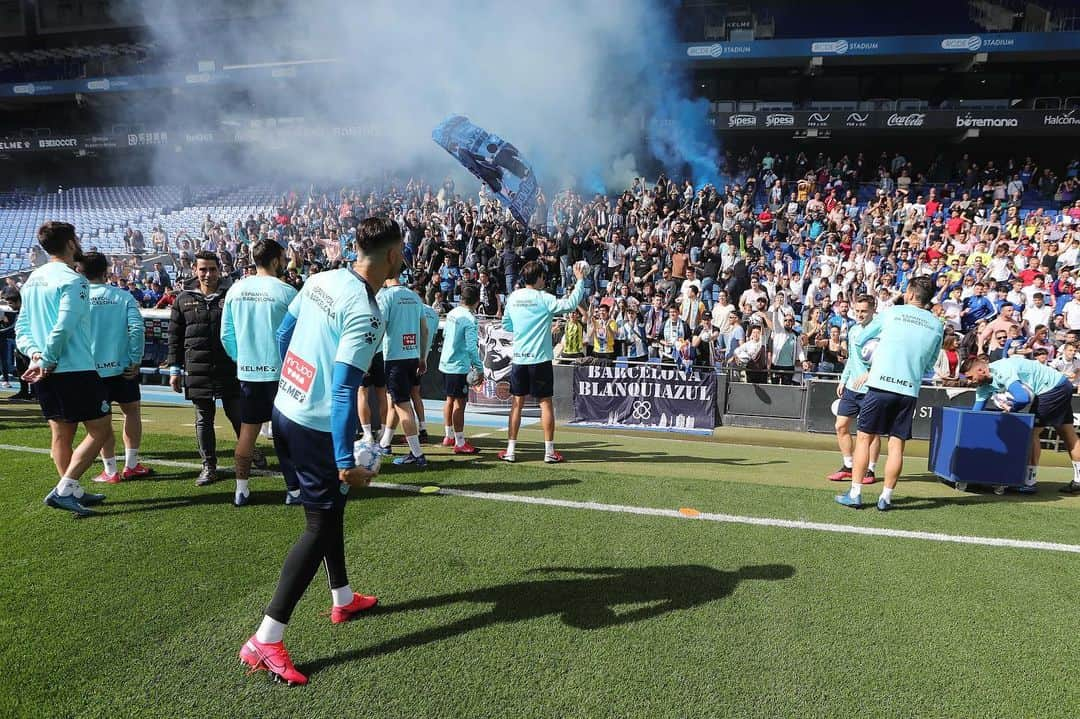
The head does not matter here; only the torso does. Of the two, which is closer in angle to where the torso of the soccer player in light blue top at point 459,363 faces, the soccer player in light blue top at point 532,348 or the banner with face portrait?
the banner with face portrait

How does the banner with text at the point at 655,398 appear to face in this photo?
toward the camera

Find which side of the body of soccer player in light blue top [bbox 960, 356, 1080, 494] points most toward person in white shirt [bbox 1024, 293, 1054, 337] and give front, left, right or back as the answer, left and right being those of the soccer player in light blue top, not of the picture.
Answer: right

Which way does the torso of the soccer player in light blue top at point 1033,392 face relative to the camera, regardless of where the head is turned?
to the viewer's left

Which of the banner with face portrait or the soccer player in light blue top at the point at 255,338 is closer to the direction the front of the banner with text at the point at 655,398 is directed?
the soccer player in light blue top

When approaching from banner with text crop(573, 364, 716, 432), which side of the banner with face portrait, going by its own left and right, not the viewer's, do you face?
left

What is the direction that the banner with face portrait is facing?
toward the camera

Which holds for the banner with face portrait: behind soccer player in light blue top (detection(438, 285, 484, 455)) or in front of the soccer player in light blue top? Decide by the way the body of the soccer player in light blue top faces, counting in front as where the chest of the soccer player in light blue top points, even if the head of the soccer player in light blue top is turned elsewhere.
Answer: in front

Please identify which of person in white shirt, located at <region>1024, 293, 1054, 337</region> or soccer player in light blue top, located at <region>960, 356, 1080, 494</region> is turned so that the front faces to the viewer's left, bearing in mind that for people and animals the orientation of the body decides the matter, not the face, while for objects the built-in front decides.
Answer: the soccer player in light blue top

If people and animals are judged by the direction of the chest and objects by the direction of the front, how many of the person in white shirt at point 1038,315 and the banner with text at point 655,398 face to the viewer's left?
0

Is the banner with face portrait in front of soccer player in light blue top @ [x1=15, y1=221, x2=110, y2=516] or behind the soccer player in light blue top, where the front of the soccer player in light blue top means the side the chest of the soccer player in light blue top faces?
in front

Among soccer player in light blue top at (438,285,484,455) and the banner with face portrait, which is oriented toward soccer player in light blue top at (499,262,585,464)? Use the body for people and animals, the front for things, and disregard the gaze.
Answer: the banner with face portrait

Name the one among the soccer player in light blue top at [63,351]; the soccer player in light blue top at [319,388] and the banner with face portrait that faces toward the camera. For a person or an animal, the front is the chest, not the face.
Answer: the banner with face portrait

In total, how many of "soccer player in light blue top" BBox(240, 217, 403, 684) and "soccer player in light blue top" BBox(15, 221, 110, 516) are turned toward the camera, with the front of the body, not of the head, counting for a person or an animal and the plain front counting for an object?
0

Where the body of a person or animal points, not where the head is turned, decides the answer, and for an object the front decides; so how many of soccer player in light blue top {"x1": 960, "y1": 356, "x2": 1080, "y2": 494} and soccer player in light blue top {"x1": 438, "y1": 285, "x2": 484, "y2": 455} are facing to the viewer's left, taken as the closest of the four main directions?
1

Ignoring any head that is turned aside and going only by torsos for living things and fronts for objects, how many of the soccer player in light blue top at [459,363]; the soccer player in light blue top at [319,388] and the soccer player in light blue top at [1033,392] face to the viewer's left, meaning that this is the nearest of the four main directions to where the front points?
1

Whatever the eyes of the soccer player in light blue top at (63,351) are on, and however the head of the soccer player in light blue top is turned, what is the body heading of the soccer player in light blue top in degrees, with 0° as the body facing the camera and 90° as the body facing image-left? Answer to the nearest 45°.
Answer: approximately 225°

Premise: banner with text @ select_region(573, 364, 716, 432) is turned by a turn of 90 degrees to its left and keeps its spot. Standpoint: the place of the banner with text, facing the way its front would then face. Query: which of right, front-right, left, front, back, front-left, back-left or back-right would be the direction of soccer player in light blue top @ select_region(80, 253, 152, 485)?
back-right
